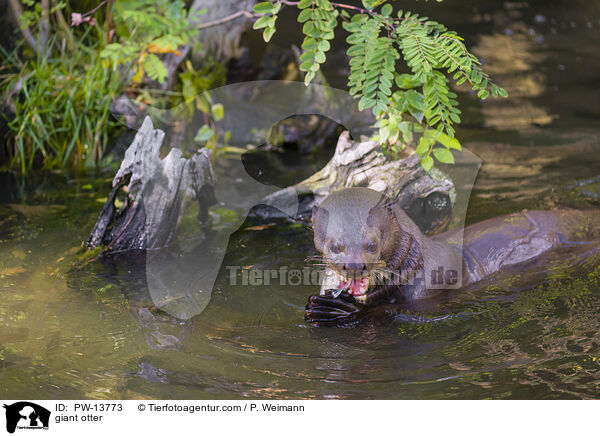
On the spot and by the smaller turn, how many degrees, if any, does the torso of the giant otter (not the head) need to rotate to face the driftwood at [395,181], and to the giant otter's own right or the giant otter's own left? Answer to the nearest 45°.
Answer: approximately 135° to the giant otter's own right

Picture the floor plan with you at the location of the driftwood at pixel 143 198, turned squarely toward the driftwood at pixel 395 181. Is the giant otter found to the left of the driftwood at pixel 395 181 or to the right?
right

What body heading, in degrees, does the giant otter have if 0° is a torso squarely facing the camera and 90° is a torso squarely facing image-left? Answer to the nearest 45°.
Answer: approximately 45°

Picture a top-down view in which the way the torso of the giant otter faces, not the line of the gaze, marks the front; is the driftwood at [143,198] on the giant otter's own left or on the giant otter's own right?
on the giant otter's own right
